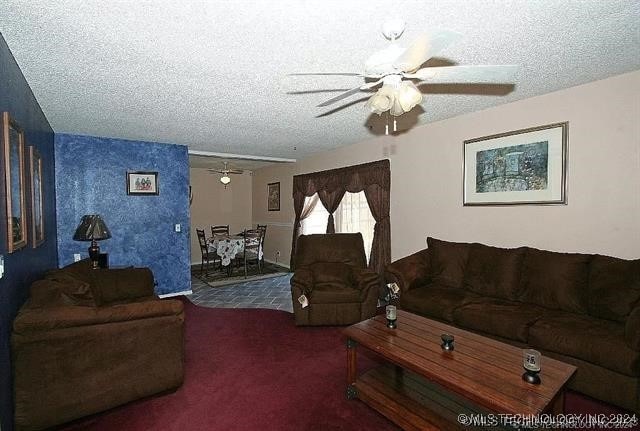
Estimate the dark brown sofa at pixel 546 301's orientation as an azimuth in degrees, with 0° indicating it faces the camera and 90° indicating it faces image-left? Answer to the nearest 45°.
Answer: approximately 45°

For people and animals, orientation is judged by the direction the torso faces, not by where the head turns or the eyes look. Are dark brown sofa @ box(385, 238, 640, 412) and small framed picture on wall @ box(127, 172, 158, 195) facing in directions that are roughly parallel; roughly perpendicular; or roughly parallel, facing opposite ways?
roughly perpendicular

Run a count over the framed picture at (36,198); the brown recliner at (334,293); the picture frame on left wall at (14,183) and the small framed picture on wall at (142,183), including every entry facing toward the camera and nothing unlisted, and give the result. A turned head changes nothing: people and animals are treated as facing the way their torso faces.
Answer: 2

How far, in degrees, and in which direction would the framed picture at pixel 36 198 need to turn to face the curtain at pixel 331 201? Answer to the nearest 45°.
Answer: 0° — it already faces it

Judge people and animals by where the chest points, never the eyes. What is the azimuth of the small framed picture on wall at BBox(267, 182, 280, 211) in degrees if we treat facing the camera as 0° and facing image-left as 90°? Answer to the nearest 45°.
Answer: approximately 45°

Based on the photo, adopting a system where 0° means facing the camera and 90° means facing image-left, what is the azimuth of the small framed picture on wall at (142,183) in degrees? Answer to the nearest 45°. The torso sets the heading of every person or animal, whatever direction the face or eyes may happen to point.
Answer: approximately 0°

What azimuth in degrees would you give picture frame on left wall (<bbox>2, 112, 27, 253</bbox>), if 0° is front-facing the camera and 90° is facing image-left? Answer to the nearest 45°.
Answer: approximately 270°

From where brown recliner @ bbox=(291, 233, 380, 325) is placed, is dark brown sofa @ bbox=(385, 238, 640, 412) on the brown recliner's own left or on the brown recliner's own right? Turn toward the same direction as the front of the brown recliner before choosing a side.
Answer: on the brown recliner's own left

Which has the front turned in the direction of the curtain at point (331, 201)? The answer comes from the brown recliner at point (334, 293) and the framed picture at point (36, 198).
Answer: the framed picture

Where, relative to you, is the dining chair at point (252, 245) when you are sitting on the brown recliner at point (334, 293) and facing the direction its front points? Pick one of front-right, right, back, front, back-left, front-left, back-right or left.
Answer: back-right

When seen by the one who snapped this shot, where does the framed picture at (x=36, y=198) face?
facing to the right of the viewer
